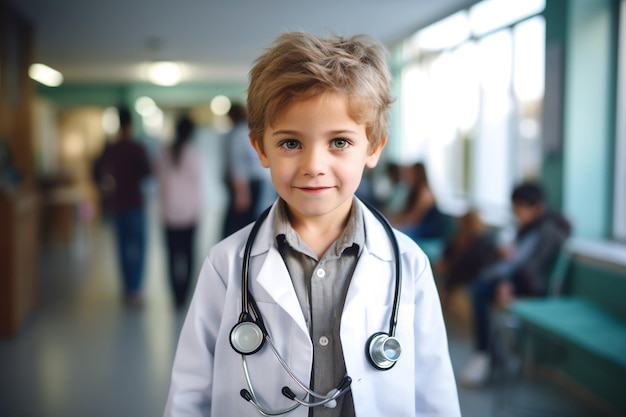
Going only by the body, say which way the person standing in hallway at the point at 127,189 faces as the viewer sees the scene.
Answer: away from the camera

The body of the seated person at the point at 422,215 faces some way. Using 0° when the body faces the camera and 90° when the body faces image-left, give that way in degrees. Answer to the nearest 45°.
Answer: approximately 90°

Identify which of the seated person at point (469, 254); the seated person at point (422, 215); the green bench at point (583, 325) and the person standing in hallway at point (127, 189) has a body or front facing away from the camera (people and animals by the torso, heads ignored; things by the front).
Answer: the person standing in hallway

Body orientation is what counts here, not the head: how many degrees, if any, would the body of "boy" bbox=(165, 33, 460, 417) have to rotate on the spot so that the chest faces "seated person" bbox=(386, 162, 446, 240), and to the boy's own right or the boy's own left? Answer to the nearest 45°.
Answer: approximately 180°

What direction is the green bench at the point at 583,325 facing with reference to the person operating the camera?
facing the viewer and to the left of the viewer

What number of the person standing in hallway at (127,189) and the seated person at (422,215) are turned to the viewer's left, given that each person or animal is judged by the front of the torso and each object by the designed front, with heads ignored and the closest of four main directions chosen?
1

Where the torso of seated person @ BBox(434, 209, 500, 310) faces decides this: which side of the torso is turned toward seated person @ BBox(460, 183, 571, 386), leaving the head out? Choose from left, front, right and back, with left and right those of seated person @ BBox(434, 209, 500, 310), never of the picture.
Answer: left

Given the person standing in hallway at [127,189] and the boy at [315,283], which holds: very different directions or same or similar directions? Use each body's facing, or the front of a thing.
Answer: very different directions

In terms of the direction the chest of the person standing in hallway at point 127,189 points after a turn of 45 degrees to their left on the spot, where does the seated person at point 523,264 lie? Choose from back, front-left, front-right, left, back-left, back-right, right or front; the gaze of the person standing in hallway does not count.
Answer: back

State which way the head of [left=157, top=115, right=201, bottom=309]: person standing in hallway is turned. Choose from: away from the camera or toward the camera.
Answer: away from the camera

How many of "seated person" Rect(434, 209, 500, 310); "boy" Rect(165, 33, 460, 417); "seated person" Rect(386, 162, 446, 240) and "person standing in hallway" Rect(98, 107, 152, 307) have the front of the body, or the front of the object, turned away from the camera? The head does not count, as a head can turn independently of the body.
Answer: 1

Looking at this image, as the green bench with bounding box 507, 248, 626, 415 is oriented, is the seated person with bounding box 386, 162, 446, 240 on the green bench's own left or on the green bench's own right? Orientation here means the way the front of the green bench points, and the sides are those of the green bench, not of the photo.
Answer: on the green bench's own right

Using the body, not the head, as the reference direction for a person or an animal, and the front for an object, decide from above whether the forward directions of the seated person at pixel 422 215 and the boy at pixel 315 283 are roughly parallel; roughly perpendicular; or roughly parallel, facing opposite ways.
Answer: roughly perpendicular

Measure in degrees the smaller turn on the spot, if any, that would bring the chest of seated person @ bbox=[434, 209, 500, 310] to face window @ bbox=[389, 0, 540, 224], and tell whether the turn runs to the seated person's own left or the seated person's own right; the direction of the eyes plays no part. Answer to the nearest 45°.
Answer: approximately 135° to the seated person's own right

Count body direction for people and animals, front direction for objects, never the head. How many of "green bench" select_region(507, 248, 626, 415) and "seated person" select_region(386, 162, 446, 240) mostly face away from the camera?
0

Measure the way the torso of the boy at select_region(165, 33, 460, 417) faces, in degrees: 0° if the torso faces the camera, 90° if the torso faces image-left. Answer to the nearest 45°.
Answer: approximately 0°
